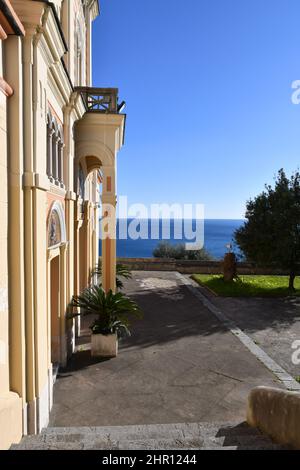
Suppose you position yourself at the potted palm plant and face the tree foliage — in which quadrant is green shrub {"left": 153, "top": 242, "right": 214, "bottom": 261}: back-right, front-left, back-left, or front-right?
front-left

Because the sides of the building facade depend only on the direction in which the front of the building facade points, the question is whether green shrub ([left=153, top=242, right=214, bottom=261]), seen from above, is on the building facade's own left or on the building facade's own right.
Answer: on the building facade's own left

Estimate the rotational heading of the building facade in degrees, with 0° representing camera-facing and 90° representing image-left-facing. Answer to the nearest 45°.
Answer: approximately 270°

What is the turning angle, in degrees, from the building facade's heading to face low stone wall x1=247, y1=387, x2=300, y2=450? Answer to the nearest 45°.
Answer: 0° — it already faces it

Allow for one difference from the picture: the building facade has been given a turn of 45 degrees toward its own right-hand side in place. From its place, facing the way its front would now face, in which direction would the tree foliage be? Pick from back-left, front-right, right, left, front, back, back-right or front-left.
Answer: left
